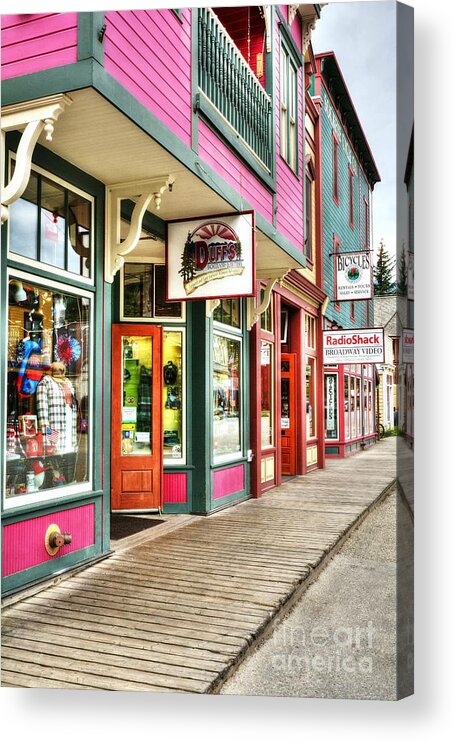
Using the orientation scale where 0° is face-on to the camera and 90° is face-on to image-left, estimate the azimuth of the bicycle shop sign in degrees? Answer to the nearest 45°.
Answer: approximately 0°

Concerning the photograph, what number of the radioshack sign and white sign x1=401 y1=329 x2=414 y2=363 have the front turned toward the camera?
2

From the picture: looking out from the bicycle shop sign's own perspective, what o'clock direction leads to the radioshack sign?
The radioshack sign is roughly at 12 o'clock from the bicycle shop sign.

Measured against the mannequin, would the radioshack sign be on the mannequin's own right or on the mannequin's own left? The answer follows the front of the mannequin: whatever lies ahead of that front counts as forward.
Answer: on the mannequin's own left

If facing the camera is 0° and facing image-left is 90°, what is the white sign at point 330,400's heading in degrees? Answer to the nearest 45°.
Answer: approximately 0°

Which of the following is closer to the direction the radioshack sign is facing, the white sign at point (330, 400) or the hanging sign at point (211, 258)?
the hanging sign
